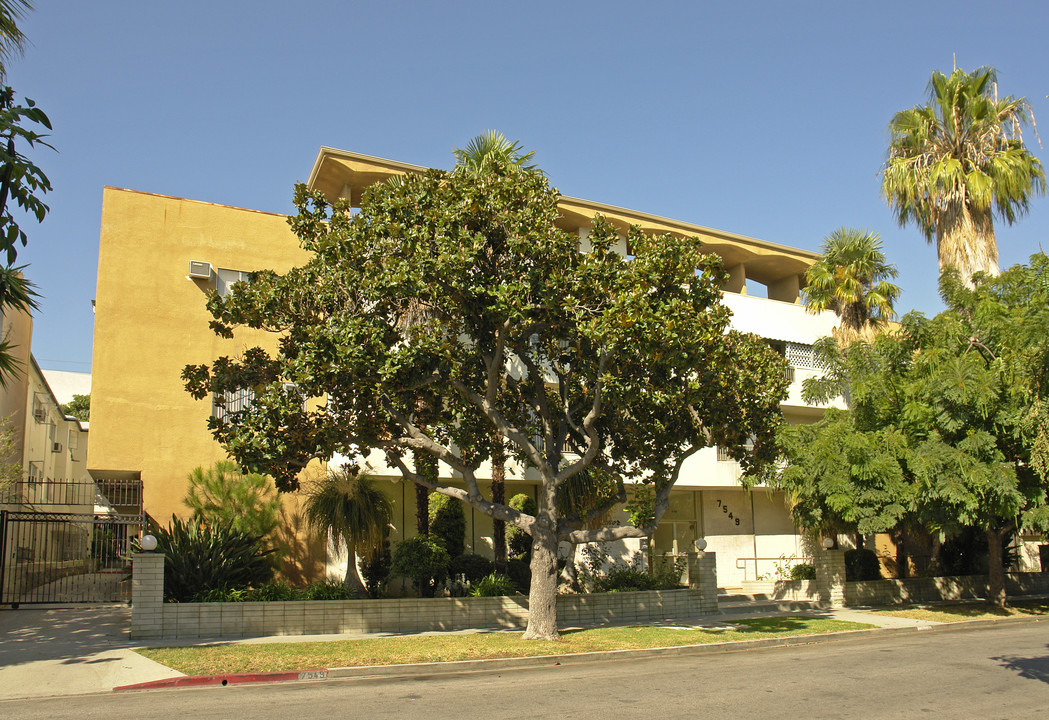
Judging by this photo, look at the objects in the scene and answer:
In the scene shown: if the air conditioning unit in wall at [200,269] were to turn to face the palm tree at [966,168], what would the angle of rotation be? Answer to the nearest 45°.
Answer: approximately 90° to its left

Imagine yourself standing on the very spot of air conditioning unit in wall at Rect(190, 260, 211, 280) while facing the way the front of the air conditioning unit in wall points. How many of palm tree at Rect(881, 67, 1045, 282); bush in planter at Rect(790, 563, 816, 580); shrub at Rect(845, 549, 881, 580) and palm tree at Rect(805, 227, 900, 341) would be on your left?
4

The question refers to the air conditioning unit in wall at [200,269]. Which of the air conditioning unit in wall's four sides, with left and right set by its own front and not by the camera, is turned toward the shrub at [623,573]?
left

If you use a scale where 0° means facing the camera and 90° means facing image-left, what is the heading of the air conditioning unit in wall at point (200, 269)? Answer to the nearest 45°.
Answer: approximately 0°

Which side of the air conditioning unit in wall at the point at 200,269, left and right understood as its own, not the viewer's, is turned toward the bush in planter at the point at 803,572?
left
